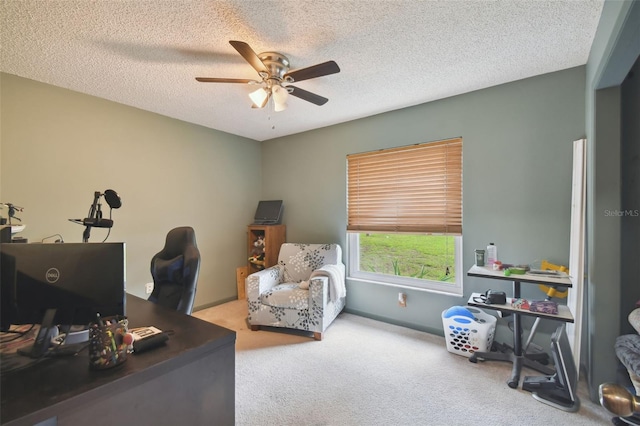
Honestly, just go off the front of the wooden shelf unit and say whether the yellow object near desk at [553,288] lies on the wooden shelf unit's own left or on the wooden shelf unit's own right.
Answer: on the wooden shelf unit's own left

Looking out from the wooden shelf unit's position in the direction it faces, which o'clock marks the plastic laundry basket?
The plastic laundry basket is roughly at 9 o'clock from the wooden shelf unit.

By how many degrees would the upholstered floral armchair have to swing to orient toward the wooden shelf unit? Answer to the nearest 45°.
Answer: approximately 90° to its right

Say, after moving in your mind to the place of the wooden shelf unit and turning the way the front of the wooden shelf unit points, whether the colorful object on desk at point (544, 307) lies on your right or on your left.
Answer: on your left

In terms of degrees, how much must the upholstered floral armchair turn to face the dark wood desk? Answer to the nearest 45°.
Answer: approximately 45° to its left

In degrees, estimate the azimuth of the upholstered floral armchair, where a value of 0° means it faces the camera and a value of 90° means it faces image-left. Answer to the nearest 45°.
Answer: approximately 45°

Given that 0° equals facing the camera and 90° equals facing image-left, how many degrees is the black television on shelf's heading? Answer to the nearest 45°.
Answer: approximately 0°

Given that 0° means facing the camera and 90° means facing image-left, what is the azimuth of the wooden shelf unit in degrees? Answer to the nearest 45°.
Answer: approximately 45°

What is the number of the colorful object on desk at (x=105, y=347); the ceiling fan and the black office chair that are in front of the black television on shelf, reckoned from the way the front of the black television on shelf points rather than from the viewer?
3

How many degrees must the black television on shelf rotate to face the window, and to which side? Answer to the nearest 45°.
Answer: approximately 45° to its left
